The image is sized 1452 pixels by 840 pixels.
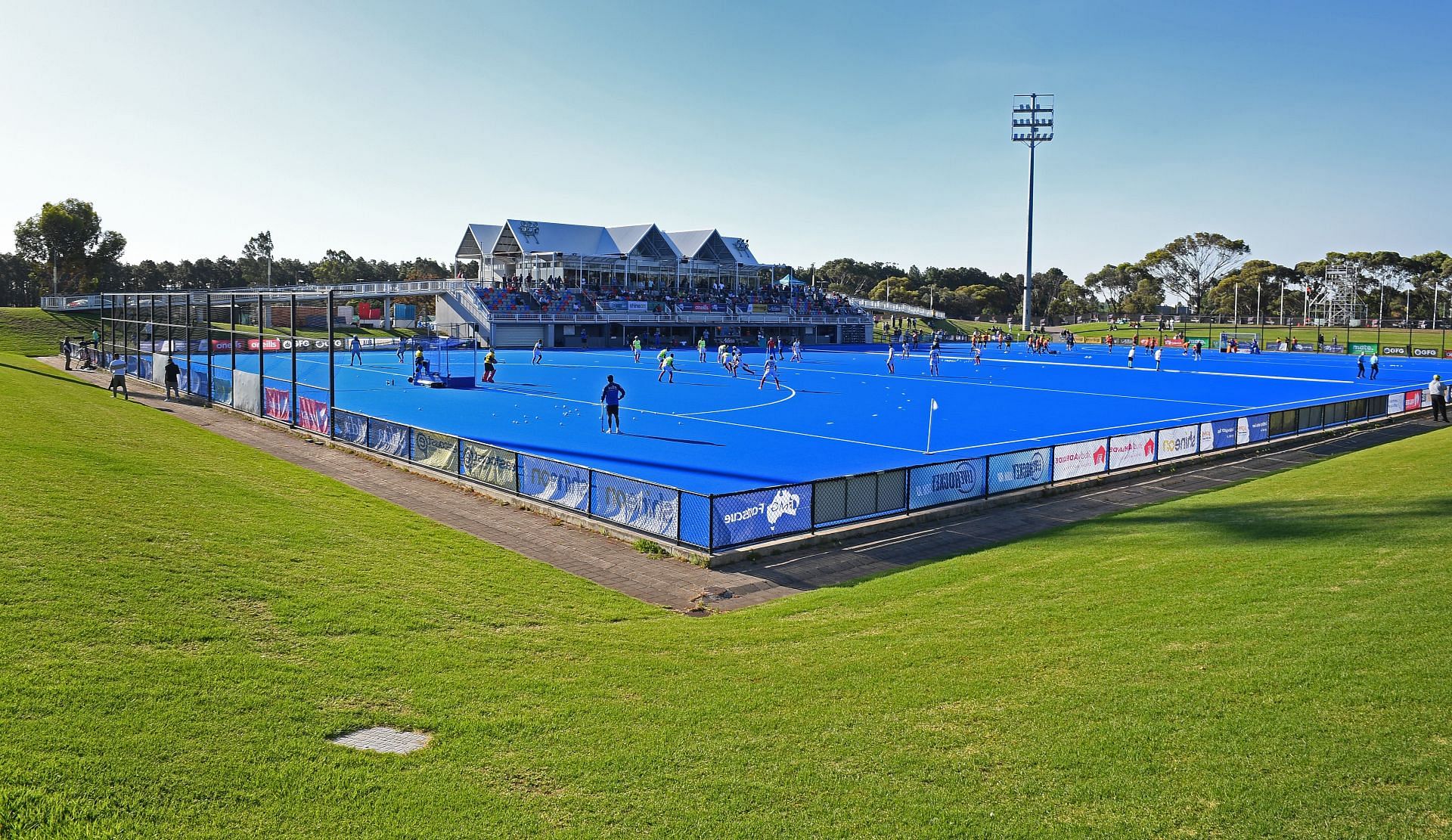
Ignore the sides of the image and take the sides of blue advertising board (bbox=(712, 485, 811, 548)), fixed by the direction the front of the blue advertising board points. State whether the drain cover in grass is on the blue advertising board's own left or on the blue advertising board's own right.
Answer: on the blue advertising board's own left

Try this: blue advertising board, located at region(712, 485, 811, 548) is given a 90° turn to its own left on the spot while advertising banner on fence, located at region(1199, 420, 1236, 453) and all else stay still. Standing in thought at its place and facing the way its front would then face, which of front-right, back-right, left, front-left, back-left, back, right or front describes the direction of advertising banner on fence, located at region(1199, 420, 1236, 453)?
back

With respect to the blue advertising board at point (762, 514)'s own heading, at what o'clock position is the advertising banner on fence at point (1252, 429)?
The advertising banner on fence is roughly at 3 o'clock from the blue advertising board.

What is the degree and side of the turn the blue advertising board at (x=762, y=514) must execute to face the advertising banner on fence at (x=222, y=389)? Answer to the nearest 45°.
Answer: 0° — it already faces it

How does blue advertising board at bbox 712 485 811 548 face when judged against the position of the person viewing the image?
facing away from the viewer and to the left of the viewer

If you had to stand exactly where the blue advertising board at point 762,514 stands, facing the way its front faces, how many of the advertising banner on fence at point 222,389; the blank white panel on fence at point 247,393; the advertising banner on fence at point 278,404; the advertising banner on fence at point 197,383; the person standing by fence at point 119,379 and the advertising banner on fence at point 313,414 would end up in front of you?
6

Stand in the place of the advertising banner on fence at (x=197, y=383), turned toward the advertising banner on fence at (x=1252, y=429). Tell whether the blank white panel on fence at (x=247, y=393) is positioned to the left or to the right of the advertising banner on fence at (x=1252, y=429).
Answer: right

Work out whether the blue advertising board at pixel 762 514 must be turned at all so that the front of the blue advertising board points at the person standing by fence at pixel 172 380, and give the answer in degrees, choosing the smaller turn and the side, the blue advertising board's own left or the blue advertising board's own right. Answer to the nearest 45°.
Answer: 0° — it already faces them

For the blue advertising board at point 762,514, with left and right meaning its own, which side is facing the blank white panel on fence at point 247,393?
front

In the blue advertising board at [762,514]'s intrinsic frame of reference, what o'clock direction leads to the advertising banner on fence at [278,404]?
The advertising banner on fence is roughly at 12 o'clock from the blue advertising board.

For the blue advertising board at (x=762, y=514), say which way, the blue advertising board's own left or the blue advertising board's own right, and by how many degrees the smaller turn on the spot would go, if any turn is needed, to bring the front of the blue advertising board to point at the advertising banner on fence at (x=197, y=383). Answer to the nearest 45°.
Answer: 0° — it already faces it

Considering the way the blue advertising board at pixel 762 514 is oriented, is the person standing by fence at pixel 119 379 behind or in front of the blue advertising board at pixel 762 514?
in front

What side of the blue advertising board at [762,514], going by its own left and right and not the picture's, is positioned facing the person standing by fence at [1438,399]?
right

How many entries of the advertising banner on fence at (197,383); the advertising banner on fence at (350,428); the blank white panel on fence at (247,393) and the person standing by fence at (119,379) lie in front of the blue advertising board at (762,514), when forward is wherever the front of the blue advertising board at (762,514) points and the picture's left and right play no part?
4

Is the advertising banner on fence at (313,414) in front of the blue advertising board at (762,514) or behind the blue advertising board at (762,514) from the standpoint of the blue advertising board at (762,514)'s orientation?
in front

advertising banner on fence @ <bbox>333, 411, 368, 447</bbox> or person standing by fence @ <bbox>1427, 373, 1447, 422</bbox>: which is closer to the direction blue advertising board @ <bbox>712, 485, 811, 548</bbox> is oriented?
the advertising banner on fence

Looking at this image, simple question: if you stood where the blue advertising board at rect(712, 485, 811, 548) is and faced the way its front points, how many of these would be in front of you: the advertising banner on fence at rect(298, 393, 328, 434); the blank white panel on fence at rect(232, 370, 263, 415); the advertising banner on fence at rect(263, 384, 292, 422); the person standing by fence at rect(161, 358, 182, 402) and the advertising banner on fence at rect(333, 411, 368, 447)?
5
